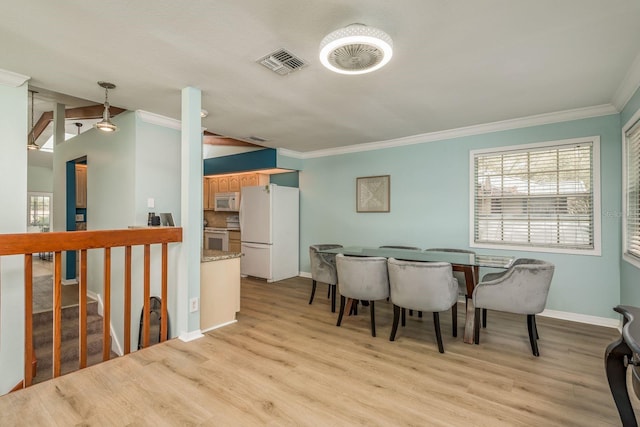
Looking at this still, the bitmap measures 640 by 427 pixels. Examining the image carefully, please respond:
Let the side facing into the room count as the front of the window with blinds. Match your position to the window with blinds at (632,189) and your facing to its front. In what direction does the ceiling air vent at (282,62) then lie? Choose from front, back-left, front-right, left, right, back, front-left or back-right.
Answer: front-left

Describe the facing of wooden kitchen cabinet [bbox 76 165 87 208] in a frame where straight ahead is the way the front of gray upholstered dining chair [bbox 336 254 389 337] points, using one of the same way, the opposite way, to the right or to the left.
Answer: to the right

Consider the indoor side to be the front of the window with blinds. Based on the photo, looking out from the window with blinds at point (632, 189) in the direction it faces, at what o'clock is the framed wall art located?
The framed wall art is roughly at 12 o'clock from the window with blinds.

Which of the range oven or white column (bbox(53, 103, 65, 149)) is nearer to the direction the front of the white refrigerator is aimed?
the white column

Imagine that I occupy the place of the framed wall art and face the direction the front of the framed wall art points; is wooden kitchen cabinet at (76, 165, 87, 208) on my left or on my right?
on my right

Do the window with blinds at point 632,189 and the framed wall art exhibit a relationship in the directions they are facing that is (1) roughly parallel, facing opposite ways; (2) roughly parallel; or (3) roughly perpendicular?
roughly perpendicular

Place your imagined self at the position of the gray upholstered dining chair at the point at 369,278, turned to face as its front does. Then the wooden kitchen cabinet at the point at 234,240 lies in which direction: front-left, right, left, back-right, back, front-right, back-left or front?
left

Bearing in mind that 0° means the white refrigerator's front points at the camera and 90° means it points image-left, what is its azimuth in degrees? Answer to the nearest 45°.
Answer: approximately 45°

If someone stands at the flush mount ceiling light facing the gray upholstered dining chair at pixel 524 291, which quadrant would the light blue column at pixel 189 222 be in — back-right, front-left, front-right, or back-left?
back-left

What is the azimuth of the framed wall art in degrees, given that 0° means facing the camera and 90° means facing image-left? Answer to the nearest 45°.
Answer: approximately 45°

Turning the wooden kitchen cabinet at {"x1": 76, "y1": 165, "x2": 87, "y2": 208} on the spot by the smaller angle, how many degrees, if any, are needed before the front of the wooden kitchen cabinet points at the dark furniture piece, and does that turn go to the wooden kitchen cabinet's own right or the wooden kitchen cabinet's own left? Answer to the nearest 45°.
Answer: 0° — it already faces it

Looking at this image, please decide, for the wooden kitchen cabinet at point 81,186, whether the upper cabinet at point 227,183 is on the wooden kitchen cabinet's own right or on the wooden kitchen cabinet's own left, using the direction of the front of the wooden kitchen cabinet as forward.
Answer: on the wooden kitchen cabinet's own left

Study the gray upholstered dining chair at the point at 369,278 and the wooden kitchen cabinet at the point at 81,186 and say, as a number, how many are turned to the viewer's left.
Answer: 0

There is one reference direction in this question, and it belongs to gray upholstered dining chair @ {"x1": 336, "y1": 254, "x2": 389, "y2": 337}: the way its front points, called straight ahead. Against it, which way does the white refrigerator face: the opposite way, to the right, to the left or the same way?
the opposite way

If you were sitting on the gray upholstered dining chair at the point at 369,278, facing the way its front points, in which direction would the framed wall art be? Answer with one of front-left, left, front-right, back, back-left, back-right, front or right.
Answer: front-left

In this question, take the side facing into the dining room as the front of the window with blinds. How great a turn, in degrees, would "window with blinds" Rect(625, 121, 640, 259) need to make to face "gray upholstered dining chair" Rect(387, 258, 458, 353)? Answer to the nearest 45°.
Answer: approximately 45° to its left

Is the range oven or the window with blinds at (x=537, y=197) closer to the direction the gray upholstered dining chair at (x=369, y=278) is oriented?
the window with blinds
